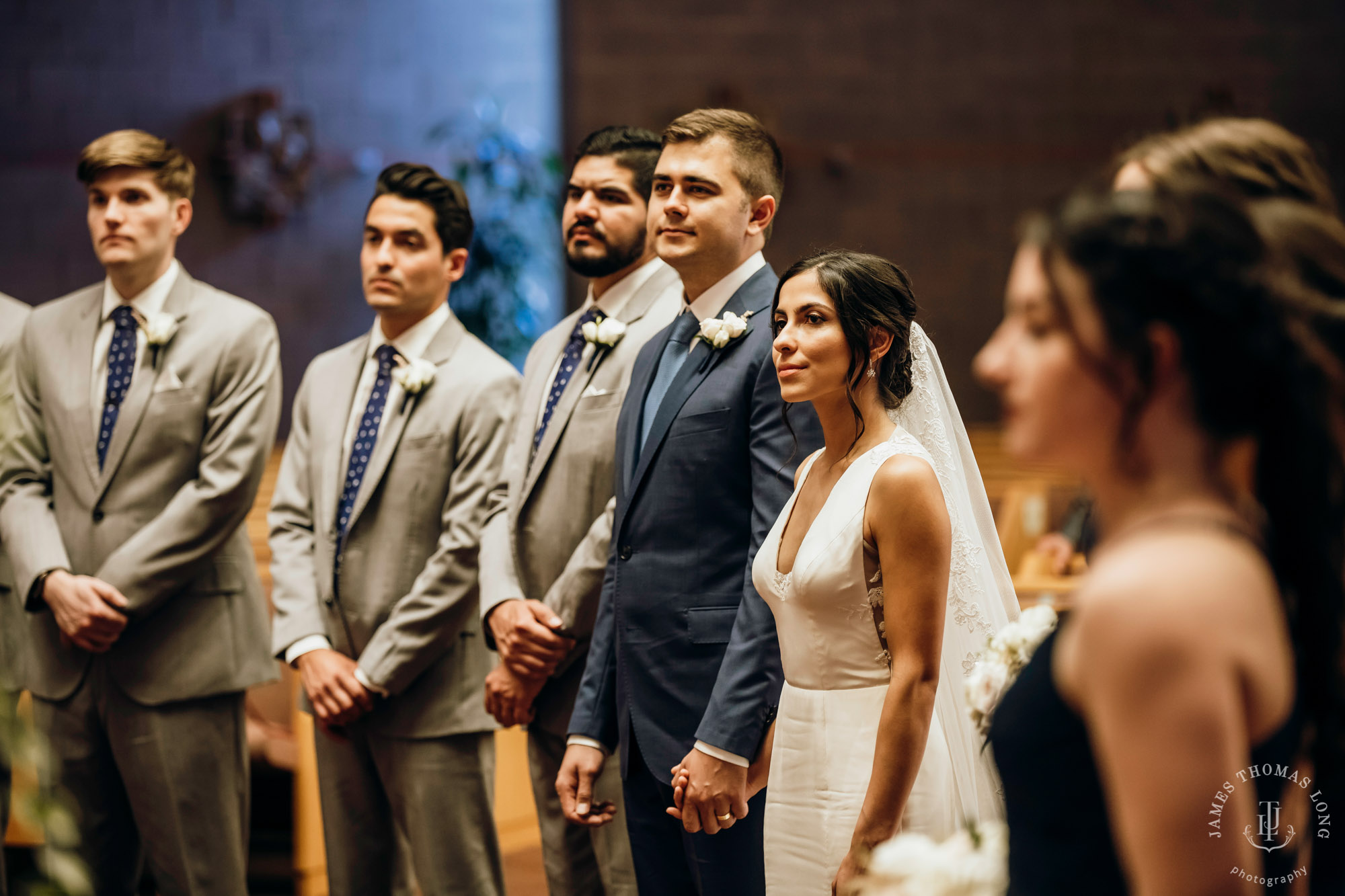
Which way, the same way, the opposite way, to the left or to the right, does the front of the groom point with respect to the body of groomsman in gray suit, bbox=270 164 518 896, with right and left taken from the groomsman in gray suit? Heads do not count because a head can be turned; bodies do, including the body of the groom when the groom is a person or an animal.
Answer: the same way

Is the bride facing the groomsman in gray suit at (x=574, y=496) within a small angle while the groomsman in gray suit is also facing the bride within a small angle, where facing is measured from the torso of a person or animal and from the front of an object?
no

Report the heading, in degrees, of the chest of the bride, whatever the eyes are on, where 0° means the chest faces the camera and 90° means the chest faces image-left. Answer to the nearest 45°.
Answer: approximately 45°

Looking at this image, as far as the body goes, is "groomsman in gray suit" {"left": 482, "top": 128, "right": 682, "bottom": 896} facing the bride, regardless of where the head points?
no

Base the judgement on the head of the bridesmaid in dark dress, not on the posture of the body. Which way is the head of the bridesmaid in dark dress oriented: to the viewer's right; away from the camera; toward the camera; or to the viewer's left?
to the viewer's left

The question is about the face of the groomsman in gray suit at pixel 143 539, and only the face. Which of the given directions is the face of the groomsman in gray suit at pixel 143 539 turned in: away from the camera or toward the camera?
toward the camera

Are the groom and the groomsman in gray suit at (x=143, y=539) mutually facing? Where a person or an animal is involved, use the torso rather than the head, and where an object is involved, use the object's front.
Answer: no

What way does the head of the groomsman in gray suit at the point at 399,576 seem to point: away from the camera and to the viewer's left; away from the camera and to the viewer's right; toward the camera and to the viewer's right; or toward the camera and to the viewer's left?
toward the camera and to the viewer's left

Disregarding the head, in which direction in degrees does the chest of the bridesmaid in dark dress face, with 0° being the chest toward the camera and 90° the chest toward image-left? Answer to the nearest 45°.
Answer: approximately 90°

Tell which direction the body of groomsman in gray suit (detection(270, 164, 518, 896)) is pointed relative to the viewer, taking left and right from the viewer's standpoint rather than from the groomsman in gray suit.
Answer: facing the viewer and to the left of the viewer

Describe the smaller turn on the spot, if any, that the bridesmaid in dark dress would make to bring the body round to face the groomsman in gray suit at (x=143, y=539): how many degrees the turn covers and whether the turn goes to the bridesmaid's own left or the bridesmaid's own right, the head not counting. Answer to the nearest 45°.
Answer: approximately 45° to the bridesmaid's own right

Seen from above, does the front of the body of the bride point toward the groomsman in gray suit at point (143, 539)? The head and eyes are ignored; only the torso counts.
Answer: no

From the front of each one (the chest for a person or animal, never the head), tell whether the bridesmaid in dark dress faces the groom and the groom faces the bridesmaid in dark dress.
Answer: no
